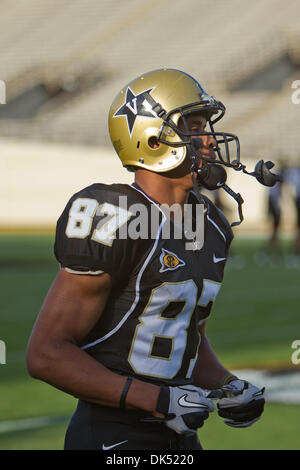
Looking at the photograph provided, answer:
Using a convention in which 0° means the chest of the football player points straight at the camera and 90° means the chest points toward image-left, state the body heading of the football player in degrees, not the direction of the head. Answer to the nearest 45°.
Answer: approximately 315°

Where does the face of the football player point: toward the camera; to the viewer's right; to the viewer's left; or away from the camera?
to the viewer's right

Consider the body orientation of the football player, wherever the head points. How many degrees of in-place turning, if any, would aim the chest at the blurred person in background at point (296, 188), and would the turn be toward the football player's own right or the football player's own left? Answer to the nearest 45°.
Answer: approximately 135° to the football player's own left
